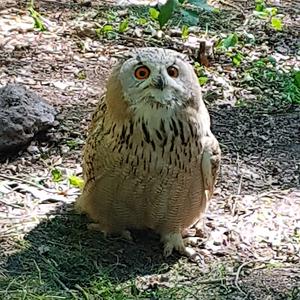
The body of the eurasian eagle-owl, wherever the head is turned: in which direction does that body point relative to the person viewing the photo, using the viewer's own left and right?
facing the viewer

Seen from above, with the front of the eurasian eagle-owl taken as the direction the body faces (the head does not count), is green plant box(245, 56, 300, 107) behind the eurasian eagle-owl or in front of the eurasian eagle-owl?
behind

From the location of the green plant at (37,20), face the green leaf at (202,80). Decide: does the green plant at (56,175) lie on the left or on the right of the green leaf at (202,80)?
right

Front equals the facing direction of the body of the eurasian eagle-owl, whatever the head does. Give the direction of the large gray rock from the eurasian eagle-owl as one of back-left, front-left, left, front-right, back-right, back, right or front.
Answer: back-right

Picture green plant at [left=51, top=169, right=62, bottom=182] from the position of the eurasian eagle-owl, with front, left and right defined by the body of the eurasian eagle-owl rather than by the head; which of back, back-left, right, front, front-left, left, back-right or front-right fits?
back-right

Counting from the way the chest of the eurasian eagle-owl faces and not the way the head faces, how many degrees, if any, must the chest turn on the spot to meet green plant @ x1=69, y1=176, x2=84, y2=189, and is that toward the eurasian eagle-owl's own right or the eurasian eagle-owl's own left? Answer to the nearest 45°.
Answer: approximately 135° to the eurasian eagle-owl's own right

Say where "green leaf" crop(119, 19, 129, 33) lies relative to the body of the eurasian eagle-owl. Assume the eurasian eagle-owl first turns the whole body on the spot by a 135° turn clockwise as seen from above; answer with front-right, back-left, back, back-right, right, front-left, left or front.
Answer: front-right

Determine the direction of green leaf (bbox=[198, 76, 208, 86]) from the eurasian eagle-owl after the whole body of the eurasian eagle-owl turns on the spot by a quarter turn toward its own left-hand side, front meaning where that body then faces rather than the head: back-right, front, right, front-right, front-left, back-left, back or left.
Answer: left

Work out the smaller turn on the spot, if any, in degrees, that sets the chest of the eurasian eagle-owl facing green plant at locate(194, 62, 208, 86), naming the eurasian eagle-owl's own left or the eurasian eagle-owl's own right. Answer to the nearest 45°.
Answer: approximately 180°
